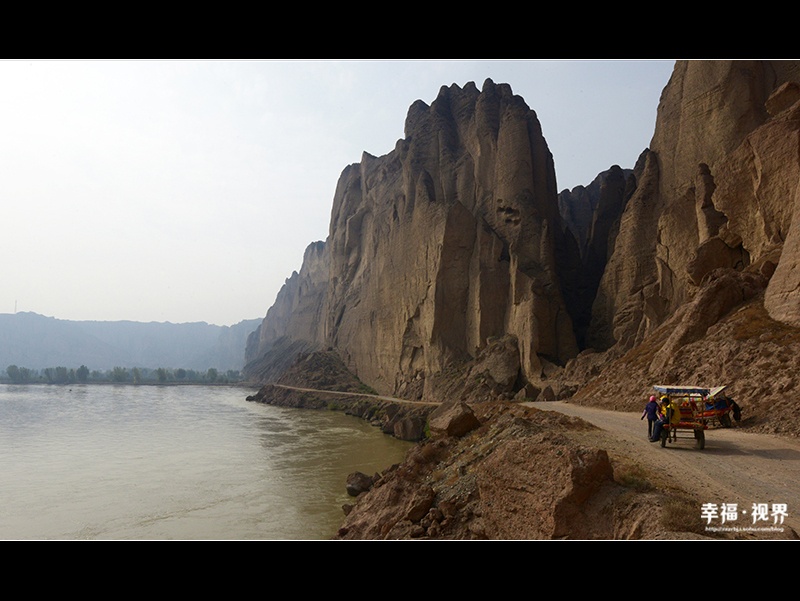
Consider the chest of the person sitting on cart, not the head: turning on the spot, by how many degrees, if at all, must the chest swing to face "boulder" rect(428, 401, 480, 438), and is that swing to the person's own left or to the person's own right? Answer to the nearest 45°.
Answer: approximately 45° to the person's own right

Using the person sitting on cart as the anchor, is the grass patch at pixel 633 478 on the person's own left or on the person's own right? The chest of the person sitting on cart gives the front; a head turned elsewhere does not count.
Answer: on the person's own left

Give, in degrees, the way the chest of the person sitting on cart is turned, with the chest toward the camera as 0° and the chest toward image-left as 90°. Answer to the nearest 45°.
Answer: approximately 90°
